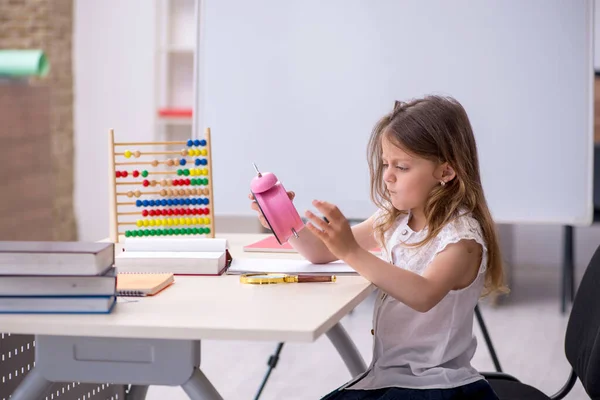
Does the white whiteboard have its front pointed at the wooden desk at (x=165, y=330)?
yes

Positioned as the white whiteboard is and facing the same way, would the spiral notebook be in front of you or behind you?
in front

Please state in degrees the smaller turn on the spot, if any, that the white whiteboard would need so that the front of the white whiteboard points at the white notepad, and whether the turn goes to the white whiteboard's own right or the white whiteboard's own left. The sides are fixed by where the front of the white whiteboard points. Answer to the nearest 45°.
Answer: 0° — it already faces it

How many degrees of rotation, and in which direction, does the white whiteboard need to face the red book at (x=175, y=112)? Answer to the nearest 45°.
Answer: approximately 135° to its right

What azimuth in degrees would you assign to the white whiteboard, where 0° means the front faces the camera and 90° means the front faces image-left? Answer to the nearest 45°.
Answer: approximately 0°

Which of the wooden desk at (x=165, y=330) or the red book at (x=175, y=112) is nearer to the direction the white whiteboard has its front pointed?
the wooden desk

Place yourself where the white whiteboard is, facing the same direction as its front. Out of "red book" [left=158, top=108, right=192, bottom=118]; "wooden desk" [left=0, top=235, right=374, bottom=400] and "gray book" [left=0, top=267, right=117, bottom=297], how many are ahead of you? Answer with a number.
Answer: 2

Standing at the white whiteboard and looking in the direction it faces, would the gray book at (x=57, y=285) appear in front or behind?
in front

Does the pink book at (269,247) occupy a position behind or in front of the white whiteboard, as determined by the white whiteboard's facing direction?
in front
